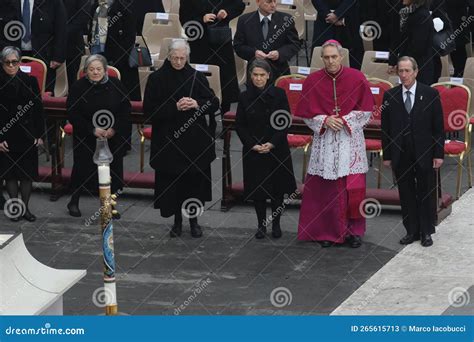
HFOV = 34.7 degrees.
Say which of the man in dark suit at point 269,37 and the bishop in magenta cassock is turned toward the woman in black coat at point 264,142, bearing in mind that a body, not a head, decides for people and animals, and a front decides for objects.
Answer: the man in dark suit

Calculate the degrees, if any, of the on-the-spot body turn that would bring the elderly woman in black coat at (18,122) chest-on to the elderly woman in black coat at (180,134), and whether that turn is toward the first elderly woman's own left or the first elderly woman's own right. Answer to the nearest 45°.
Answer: approximately 45° to the first elderly woman's own left

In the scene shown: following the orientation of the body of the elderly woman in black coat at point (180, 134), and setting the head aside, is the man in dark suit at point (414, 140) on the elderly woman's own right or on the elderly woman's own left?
on the elderly woman's own left

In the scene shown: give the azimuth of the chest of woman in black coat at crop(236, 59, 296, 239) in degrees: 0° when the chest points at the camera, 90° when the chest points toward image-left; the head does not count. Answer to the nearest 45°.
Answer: approximately 0°

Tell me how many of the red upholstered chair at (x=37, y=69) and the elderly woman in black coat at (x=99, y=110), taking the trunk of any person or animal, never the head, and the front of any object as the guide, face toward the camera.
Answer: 2
